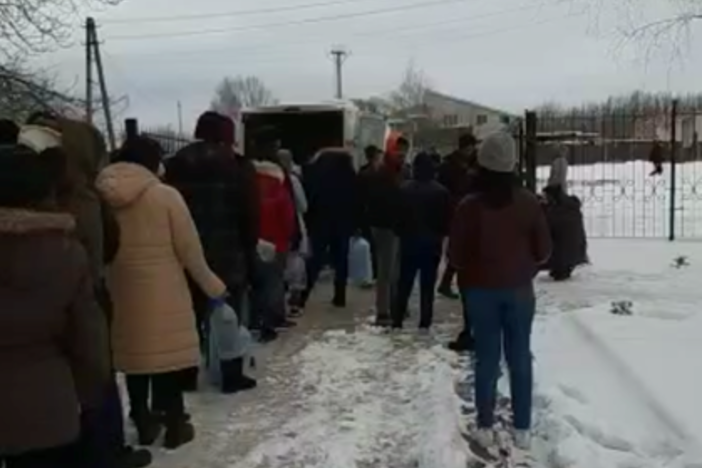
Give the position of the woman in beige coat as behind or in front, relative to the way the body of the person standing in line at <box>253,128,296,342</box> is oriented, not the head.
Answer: behind

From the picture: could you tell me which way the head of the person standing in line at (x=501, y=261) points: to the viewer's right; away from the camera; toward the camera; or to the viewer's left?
away from the camera

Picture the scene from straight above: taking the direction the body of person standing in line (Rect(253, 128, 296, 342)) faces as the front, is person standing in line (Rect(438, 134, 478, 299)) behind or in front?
in front

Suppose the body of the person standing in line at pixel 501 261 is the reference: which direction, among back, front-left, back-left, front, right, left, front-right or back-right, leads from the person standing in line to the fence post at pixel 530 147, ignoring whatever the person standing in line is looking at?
front

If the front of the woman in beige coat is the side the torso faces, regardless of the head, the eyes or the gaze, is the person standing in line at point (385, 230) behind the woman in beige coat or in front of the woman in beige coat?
in front

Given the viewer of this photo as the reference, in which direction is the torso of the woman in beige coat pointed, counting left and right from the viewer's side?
facing away from the viewer and to the right of the viewer

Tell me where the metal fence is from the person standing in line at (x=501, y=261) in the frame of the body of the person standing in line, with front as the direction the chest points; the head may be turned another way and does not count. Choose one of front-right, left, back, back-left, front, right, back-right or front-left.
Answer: front

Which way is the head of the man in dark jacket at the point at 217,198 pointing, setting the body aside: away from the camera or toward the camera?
away from the camera

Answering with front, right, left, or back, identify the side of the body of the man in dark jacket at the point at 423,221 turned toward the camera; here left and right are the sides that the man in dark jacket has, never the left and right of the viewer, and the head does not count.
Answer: back

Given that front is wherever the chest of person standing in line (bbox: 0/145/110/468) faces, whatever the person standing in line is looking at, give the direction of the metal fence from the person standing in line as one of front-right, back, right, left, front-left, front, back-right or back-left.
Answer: front-right

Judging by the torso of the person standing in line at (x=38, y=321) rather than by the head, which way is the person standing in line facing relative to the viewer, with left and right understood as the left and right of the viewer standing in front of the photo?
facing away from the viewer

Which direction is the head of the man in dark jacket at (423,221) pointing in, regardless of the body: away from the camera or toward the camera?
away from the camera

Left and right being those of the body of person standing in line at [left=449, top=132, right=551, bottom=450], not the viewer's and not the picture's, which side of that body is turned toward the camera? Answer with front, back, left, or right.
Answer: back
